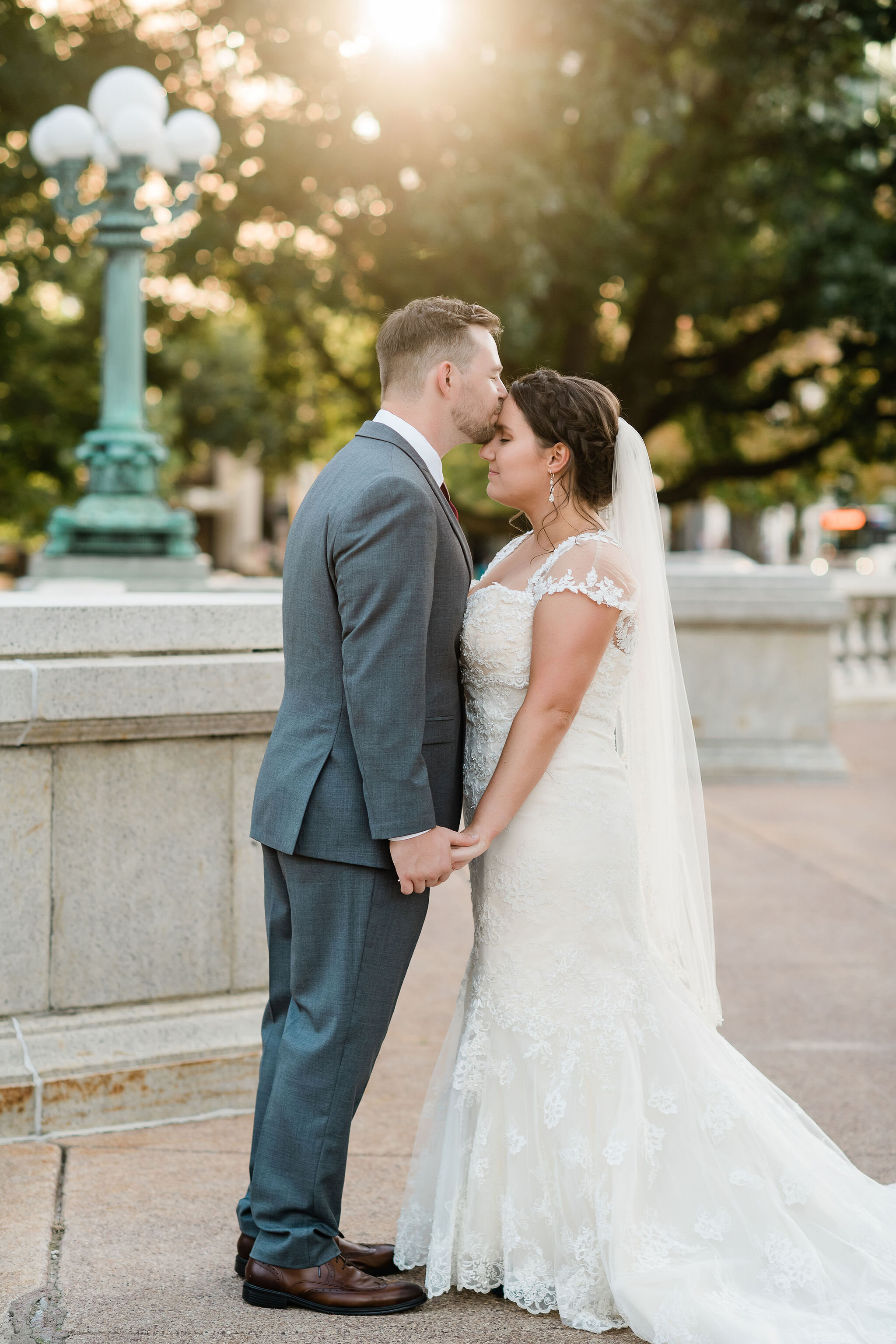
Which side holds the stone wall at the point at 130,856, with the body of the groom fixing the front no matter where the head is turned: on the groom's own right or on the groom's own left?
on the groom's own left

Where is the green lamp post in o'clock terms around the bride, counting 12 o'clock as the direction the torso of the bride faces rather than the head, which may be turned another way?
The green lamp post is roughly at 2 o'clock from the bride.

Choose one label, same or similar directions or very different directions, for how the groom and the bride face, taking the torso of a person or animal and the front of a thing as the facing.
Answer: very different directions

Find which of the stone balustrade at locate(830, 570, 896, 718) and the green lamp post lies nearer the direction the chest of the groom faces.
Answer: the stone balustrade

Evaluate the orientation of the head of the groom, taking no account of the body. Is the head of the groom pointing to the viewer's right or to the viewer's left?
to the viewer's right

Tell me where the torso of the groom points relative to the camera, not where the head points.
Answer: to the viewer's right

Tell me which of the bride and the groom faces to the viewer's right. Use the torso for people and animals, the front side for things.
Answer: the groom

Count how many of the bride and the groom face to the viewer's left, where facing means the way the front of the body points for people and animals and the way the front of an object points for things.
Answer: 1

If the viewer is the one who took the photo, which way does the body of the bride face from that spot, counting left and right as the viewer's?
facing to the left of the viewer

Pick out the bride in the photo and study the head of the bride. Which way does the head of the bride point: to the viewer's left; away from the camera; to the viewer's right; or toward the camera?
to the viewer's left

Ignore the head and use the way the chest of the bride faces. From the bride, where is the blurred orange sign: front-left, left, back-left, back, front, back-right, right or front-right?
right
